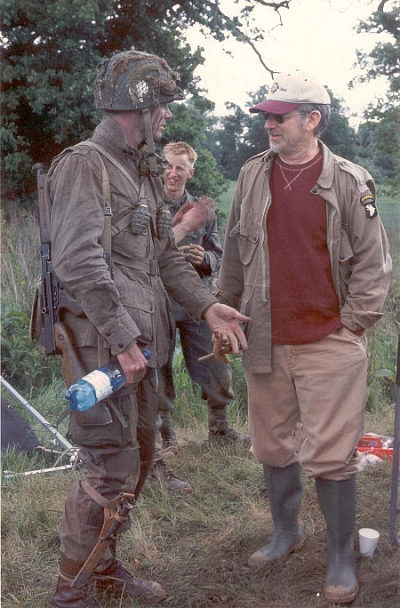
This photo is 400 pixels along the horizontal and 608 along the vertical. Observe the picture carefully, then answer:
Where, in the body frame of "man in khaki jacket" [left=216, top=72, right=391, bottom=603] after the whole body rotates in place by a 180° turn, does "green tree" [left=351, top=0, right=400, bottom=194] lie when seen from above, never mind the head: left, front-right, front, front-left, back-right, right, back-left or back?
front-left

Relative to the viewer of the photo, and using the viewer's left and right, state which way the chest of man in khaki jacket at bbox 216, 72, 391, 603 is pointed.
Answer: facing the viewer and to the left of the viewer

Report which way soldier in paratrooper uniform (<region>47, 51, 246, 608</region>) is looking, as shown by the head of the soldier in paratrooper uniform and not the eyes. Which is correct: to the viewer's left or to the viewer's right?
to the viewer's right

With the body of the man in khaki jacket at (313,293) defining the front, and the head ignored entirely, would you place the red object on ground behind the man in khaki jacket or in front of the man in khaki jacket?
behind

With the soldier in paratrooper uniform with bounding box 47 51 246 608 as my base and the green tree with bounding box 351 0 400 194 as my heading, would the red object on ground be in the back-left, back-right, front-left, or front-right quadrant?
front-right
